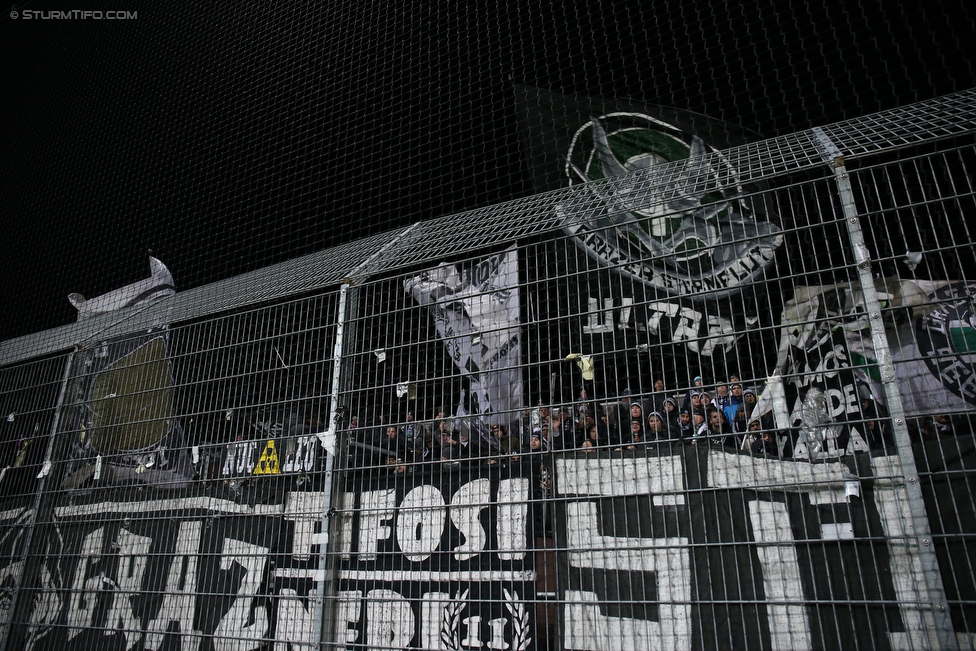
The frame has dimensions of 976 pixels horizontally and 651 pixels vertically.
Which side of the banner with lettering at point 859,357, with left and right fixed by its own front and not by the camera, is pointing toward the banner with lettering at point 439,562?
right

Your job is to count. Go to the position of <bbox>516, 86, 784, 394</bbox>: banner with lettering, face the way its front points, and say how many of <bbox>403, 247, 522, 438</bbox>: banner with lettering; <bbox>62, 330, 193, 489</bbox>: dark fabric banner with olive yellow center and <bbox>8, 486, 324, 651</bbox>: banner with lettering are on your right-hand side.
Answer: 3

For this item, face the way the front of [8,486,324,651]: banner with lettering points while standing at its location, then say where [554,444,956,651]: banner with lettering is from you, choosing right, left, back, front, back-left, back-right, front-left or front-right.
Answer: front-left

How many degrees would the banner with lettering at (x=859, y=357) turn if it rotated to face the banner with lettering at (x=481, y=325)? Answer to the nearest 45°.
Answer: approximately 90° to its right

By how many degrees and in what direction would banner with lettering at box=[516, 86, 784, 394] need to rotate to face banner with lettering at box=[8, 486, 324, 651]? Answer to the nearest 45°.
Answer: approximately 90° to its right

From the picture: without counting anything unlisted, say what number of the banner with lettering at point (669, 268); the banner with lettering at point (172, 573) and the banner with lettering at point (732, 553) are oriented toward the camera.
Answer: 3

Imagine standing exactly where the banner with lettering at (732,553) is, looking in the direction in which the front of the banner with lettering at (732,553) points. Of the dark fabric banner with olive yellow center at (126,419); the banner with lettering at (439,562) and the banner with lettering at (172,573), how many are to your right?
3

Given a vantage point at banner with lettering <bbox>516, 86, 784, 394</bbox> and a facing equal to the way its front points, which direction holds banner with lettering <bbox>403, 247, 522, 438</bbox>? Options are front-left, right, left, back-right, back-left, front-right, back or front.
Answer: right

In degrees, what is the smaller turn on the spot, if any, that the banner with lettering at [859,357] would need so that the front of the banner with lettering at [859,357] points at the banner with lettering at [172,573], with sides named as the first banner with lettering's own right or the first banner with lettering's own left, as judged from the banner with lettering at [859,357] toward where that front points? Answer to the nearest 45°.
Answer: approximately 90° to the first banner with lettering's own right

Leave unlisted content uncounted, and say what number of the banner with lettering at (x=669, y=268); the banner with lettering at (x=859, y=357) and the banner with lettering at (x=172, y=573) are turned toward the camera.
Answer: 3

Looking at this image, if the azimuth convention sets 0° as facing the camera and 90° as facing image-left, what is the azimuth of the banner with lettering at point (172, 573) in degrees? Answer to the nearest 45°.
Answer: approximately 0°

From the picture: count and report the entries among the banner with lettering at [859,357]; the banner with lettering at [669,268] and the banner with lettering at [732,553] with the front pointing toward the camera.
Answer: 3

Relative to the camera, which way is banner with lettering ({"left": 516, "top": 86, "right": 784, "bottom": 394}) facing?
toward the camera
